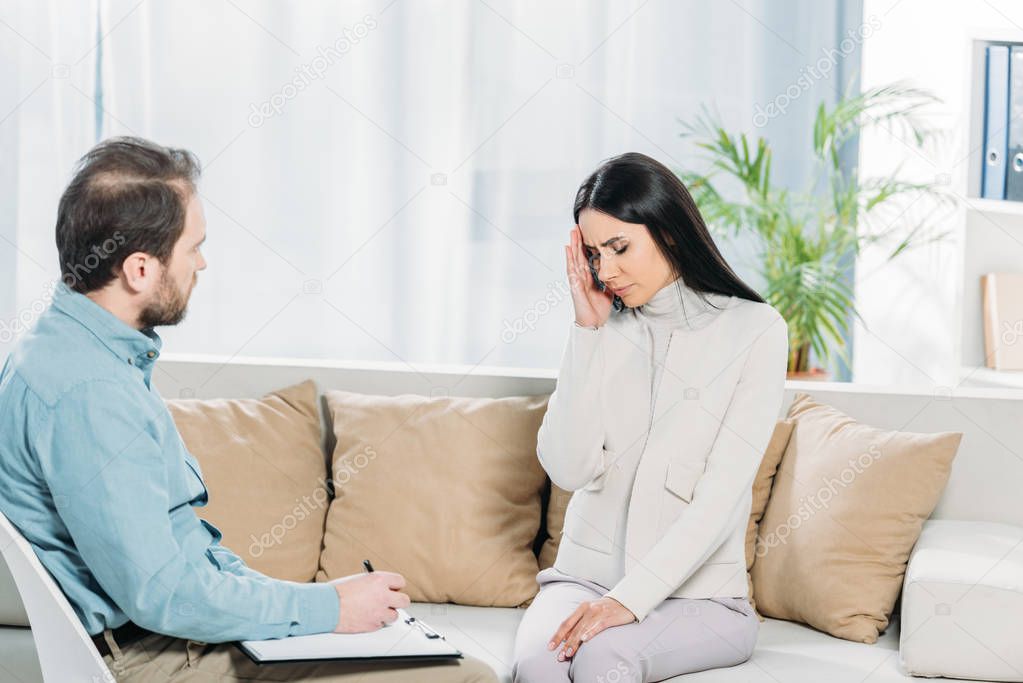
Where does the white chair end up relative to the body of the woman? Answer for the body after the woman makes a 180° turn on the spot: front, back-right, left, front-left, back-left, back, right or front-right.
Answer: back

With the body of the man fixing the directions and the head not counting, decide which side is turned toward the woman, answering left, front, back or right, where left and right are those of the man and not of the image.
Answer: front

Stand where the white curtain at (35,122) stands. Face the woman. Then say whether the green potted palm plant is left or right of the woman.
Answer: left

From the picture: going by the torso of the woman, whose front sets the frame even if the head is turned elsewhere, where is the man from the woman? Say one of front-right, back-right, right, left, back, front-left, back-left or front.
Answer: front

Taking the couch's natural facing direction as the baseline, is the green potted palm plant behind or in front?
behind

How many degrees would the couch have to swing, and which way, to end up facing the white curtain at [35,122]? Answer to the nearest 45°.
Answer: approximately 135° to its right

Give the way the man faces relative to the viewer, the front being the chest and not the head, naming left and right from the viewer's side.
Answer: facing away from the viewer and to the right of the viewer

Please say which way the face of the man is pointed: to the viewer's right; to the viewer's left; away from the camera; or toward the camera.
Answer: to the viewer's right

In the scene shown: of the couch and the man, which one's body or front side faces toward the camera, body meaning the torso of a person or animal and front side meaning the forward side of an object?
the couch

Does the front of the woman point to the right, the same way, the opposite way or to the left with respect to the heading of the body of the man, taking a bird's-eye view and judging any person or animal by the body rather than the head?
the opposite way

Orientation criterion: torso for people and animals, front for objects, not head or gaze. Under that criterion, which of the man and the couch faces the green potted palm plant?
the man

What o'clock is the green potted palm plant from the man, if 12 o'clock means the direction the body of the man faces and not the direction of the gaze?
The green potted palm plant is roughly at 12 o'clock from the man.

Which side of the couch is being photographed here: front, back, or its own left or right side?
front

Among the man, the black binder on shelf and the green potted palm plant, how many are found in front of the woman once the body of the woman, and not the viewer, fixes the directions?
1

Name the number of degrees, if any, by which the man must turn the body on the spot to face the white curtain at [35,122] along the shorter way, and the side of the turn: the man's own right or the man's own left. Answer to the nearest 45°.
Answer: approximately 45° to the man's own left

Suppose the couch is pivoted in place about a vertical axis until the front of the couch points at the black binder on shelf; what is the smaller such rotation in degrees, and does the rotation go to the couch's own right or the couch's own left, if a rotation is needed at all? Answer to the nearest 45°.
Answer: approximately 135° to the couch's own left

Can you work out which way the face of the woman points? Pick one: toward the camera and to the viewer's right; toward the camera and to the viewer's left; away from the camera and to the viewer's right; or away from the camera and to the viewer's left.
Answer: toward the camera and to the viewer's left
